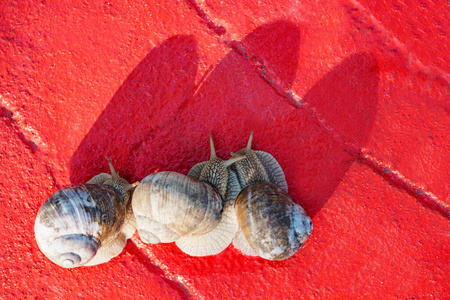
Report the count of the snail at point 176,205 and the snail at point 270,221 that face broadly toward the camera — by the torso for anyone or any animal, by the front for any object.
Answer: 0

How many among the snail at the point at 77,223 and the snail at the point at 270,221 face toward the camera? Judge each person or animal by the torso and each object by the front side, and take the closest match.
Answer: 0

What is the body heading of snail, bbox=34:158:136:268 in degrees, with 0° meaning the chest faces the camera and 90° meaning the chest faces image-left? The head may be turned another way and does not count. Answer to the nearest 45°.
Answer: approximately 225°

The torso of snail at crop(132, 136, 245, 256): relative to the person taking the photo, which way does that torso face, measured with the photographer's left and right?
facing away from the viewer and to the right of the viewer

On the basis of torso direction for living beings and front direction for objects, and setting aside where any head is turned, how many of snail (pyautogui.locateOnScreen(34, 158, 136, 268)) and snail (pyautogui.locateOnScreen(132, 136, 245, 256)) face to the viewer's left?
0

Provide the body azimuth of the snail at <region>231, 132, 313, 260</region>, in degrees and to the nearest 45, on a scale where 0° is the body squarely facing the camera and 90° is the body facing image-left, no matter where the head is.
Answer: approximately 135°
